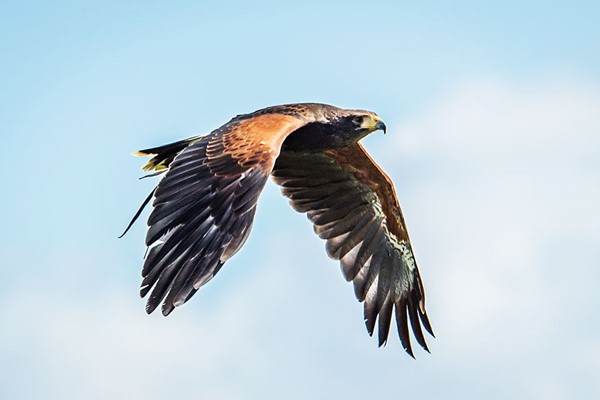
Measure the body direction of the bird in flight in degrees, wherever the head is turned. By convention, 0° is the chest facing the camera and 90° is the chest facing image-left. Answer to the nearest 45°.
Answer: approximately 315°
